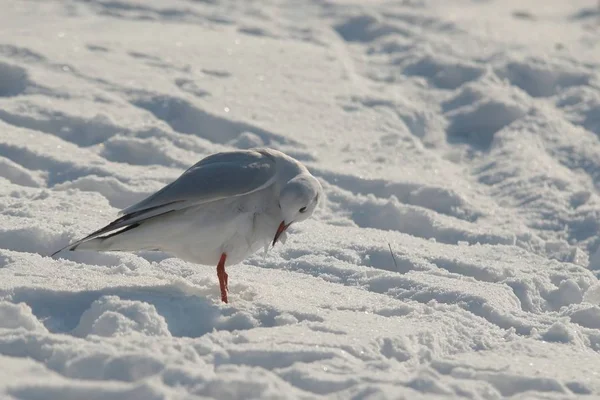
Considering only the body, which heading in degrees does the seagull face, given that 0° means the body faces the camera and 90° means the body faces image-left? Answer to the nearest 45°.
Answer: approximately 270°
